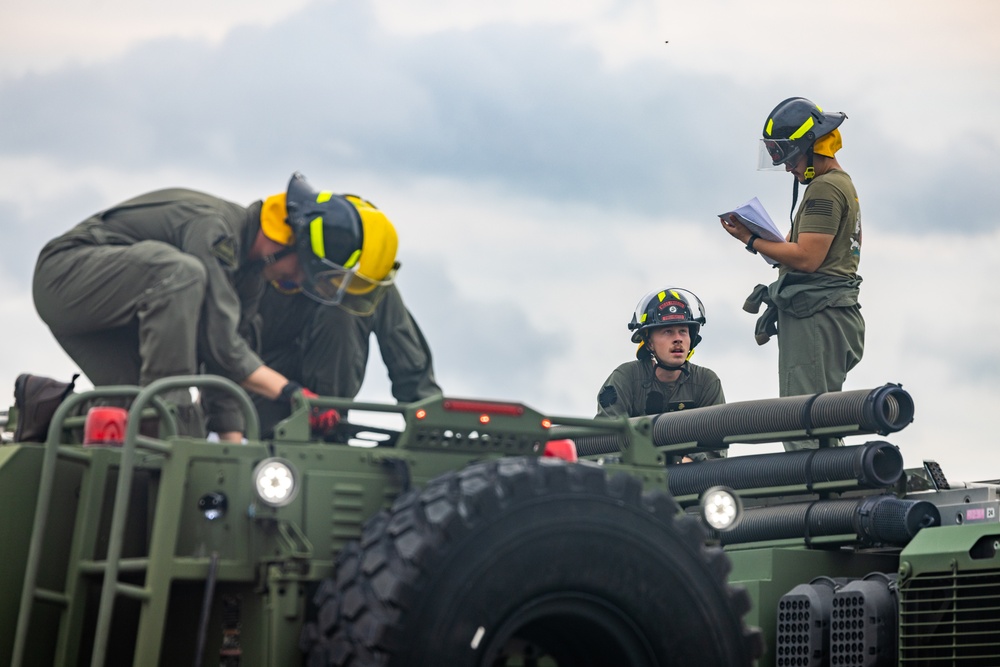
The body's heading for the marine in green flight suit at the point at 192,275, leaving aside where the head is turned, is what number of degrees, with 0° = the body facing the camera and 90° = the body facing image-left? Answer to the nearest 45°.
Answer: approximately 270°

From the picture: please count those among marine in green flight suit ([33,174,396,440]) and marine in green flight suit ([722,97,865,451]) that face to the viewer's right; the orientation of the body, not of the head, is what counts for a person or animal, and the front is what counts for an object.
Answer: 1

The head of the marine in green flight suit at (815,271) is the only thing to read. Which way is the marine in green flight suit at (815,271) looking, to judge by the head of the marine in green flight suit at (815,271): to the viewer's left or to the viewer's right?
to the viewer's left

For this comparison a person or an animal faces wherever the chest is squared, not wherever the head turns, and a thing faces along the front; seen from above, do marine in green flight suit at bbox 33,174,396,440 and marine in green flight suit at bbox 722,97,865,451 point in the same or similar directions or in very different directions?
very different directions

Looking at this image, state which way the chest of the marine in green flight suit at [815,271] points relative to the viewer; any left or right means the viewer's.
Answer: facing to the left of the viewer
